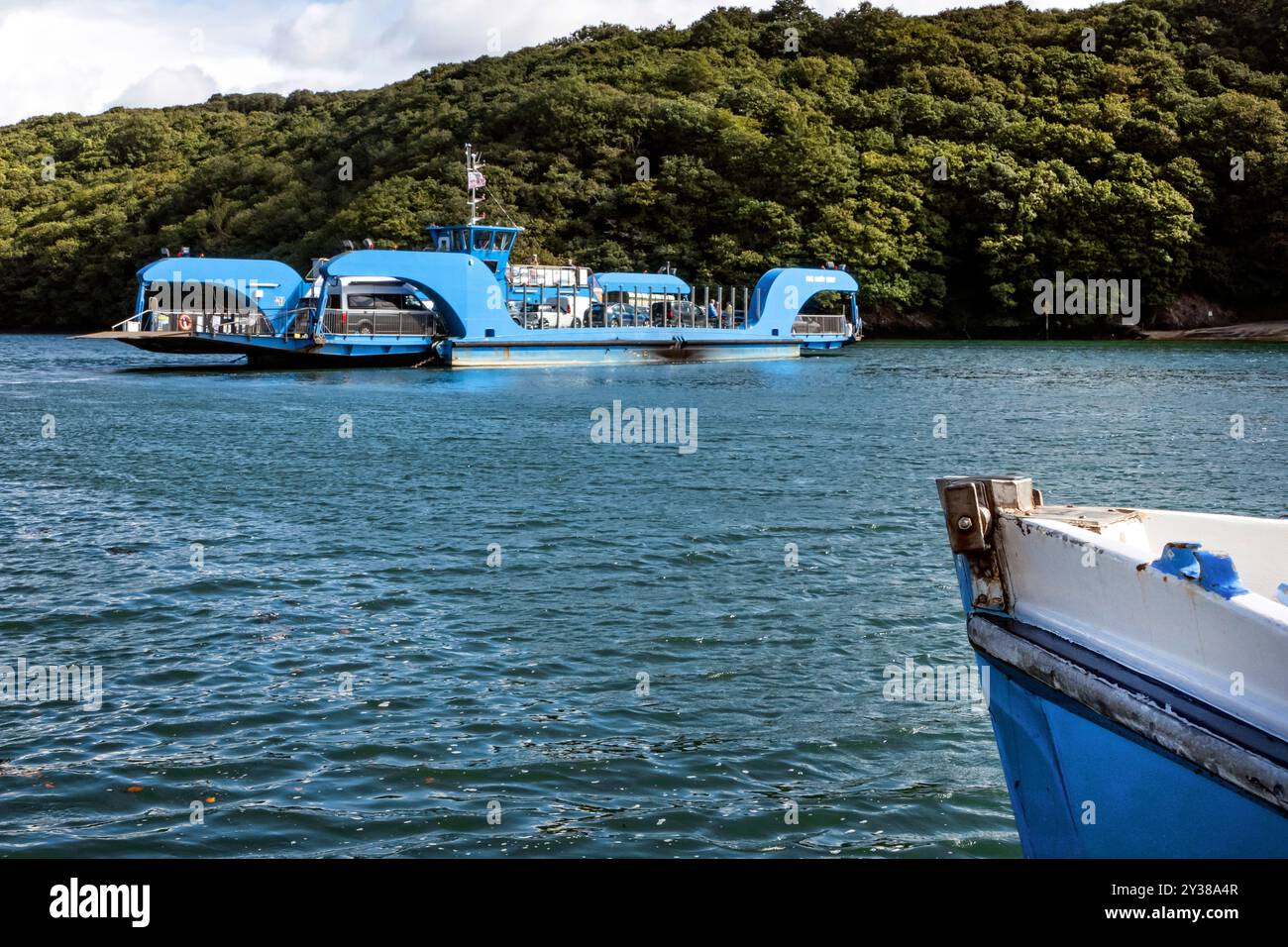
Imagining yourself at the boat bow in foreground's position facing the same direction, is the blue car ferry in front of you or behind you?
in front

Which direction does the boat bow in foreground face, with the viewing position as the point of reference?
facing away from the viewer and to the left of the viewer
